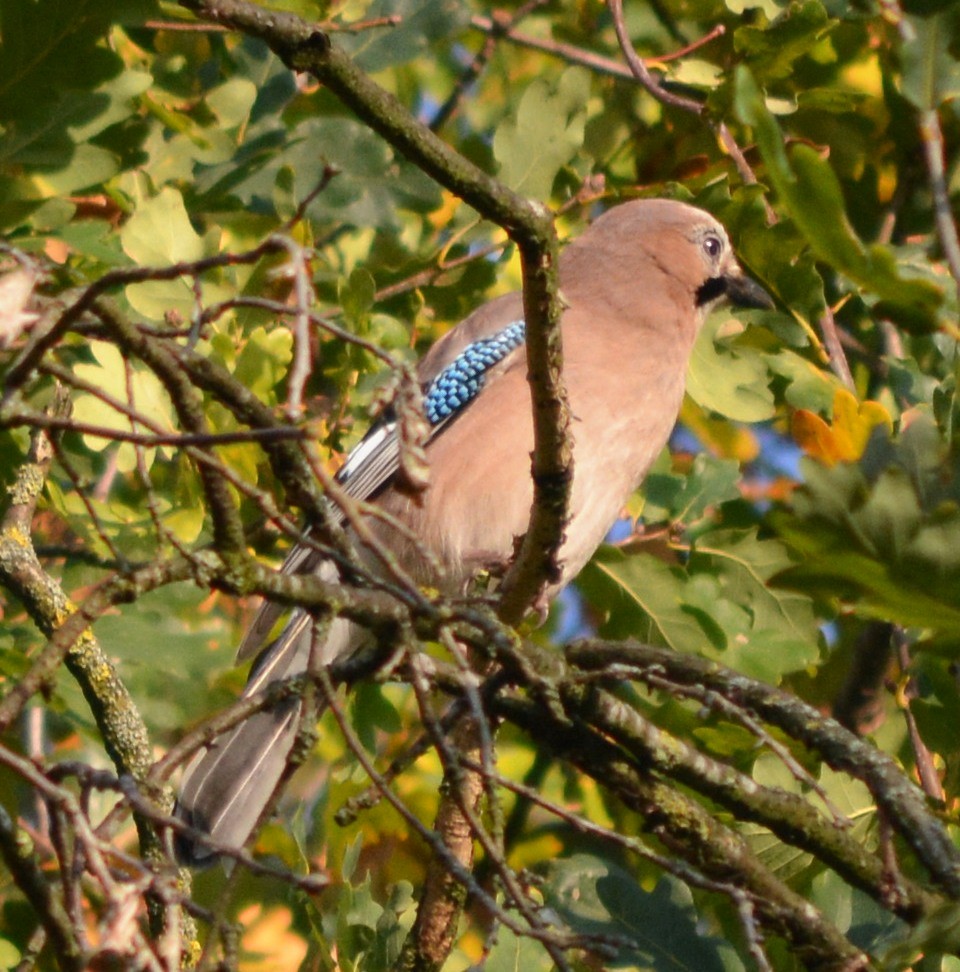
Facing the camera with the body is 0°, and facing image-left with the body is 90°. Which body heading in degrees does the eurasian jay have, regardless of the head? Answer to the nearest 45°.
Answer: approximately 270°
